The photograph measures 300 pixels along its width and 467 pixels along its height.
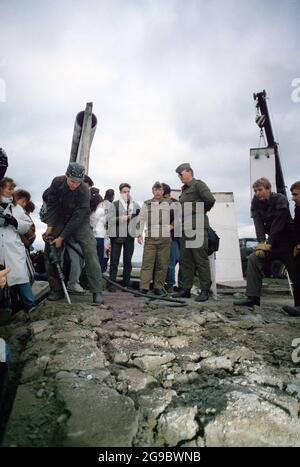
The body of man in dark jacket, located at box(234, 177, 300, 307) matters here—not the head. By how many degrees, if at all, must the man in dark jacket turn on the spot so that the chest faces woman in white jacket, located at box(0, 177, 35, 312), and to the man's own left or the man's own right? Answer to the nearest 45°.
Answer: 0° — they already face them

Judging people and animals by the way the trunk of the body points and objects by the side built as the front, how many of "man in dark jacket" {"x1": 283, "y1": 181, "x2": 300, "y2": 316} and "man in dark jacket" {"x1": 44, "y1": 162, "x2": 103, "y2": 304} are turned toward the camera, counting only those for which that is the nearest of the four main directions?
1

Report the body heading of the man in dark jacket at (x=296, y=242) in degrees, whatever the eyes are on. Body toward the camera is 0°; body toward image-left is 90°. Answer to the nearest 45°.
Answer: approximately 90°

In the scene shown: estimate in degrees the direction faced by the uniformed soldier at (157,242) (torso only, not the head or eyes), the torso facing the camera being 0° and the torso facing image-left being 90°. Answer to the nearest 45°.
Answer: approximately 0°

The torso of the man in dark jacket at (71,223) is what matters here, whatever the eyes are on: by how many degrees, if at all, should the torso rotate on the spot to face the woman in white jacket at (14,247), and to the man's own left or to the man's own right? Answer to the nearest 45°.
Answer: approximately 45° to the man's own right

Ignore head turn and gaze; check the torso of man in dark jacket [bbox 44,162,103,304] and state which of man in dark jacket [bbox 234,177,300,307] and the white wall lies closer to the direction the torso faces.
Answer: the man in dark jacket
